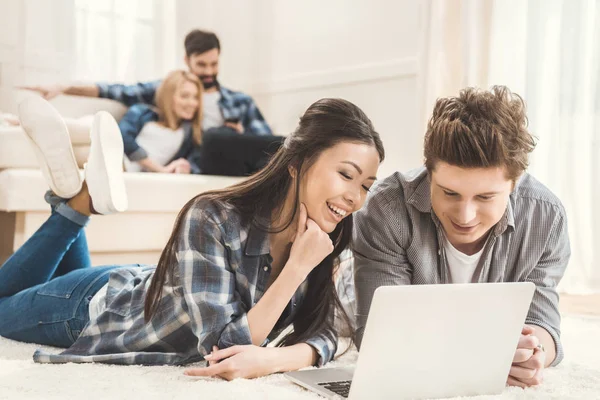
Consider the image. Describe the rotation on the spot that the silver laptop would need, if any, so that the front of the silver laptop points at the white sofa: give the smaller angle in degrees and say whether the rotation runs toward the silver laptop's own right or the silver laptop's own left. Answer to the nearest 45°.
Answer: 0° — it already faces it

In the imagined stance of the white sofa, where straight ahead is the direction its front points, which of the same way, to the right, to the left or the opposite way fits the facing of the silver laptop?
the opposite way

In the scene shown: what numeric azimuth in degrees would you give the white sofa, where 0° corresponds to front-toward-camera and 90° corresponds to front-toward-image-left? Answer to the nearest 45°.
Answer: approximately 0°

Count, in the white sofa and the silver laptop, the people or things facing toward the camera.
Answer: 1

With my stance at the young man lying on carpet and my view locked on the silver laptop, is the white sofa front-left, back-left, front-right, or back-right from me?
back-right

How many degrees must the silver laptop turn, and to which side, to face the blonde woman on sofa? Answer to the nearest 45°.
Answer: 0° — it already faces them

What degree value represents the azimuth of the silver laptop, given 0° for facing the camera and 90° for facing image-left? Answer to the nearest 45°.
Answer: approximately 135°

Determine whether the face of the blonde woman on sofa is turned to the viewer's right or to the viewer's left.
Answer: to the viewer's right
